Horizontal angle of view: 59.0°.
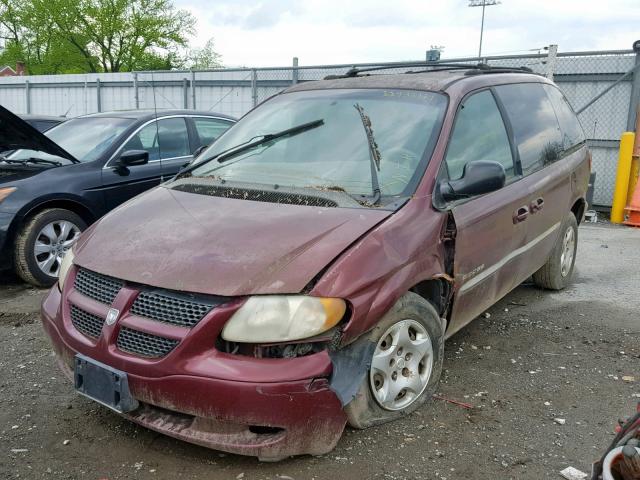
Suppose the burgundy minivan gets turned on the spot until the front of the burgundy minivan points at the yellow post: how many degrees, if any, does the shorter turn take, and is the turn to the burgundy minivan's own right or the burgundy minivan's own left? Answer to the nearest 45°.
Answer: approximately 180°

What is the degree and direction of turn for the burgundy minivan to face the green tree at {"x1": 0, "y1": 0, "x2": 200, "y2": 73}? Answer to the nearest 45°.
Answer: approximately 135° to its right

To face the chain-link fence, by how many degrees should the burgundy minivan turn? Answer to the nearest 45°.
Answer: approximately 135° to its right

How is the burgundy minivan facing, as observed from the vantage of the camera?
facing the viewer and to the left of the viewer
